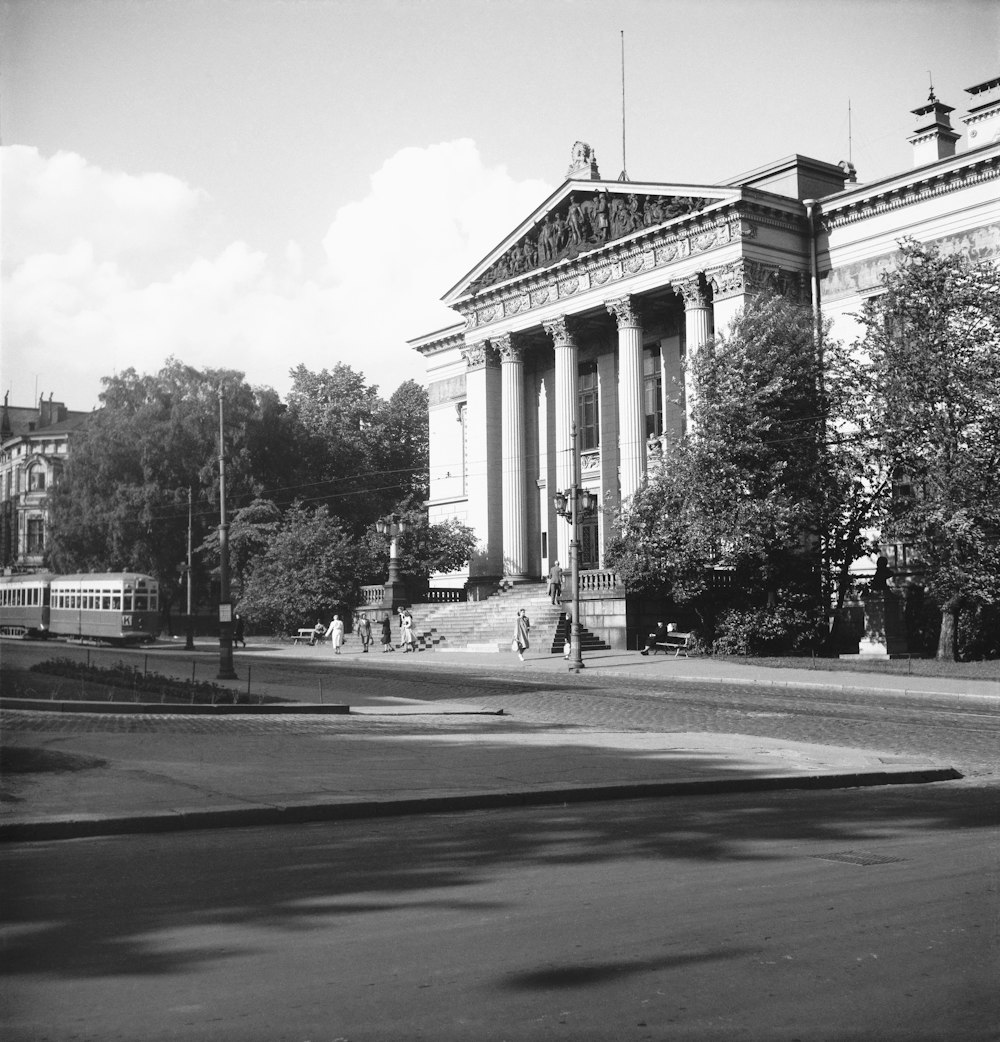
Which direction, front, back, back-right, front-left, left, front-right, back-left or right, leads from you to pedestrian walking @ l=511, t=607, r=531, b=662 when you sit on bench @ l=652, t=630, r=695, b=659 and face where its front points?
front-right

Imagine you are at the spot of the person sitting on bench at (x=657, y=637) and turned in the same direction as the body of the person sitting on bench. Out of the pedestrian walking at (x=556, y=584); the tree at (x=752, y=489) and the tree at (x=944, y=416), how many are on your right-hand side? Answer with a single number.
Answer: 1

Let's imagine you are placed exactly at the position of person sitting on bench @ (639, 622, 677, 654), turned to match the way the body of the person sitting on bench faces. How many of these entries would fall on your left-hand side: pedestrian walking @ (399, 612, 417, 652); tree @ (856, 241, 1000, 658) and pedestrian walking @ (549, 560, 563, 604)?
1

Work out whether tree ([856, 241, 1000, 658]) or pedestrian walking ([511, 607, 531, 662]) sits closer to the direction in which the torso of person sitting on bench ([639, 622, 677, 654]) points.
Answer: the pedestrian walking

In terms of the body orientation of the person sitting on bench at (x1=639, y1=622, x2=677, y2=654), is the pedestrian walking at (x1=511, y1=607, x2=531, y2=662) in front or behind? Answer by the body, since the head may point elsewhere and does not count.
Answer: in front

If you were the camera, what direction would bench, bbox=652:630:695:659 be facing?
facing the viewer and to the left of the viewer

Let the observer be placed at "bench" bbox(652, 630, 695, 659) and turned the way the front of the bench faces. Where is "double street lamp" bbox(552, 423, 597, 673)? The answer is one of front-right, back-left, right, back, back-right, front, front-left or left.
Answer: front

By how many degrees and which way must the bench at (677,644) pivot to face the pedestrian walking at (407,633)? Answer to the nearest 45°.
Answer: approximately 90° to its right

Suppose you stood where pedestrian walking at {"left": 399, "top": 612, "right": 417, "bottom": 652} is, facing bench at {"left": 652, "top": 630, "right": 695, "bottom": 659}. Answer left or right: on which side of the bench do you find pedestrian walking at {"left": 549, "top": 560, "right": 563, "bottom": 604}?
left

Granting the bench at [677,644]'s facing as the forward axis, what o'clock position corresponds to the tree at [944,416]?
The tree is roughly at 9 o'clock from the bench.
